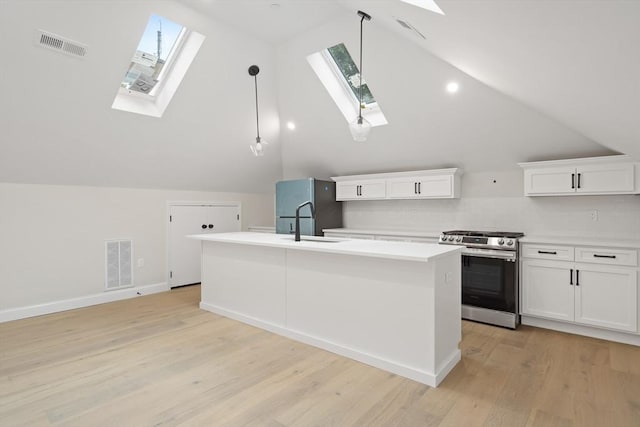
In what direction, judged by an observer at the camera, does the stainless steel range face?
facing the viewer

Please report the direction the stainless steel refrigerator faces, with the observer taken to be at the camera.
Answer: facing the viewer and to the left of the viewer

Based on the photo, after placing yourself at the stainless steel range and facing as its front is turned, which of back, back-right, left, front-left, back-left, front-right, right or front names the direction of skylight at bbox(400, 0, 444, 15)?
front

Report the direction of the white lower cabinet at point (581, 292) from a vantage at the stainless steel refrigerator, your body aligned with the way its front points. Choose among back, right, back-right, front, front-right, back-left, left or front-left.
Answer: left

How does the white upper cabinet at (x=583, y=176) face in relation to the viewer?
toward the camera

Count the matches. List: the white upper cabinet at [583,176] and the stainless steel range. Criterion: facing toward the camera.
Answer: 2

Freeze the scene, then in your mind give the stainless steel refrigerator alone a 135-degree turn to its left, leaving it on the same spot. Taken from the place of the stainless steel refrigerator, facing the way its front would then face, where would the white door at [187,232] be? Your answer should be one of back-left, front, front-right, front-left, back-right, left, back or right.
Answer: back

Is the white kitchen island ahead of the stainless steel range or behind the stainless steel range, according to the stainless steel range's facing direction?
ahead

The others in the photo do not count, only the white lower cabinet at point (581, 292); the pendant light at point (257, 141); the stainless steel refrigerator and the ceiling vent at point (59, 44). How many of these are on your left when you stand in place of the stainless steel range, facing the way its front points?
1

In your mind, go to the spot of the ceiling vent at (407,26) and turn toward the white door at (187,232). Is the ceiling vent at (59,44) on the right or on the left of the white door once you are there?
left

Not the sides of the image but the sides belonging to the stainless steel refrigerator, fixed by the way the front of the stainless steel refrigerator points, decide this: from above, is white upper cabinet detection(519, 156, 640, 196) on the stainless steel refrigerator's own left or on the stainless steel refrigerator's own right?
on the stainless steel refrigerator's own left

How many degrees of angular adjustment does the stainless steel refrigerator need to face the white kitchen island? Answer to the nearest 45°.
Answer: approximately 45° to its left

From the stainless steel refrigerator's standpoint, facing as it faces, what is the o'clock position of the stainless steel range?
The stainless steel range is roughly at 9 o'clock from the stainless steel refrigerator.
